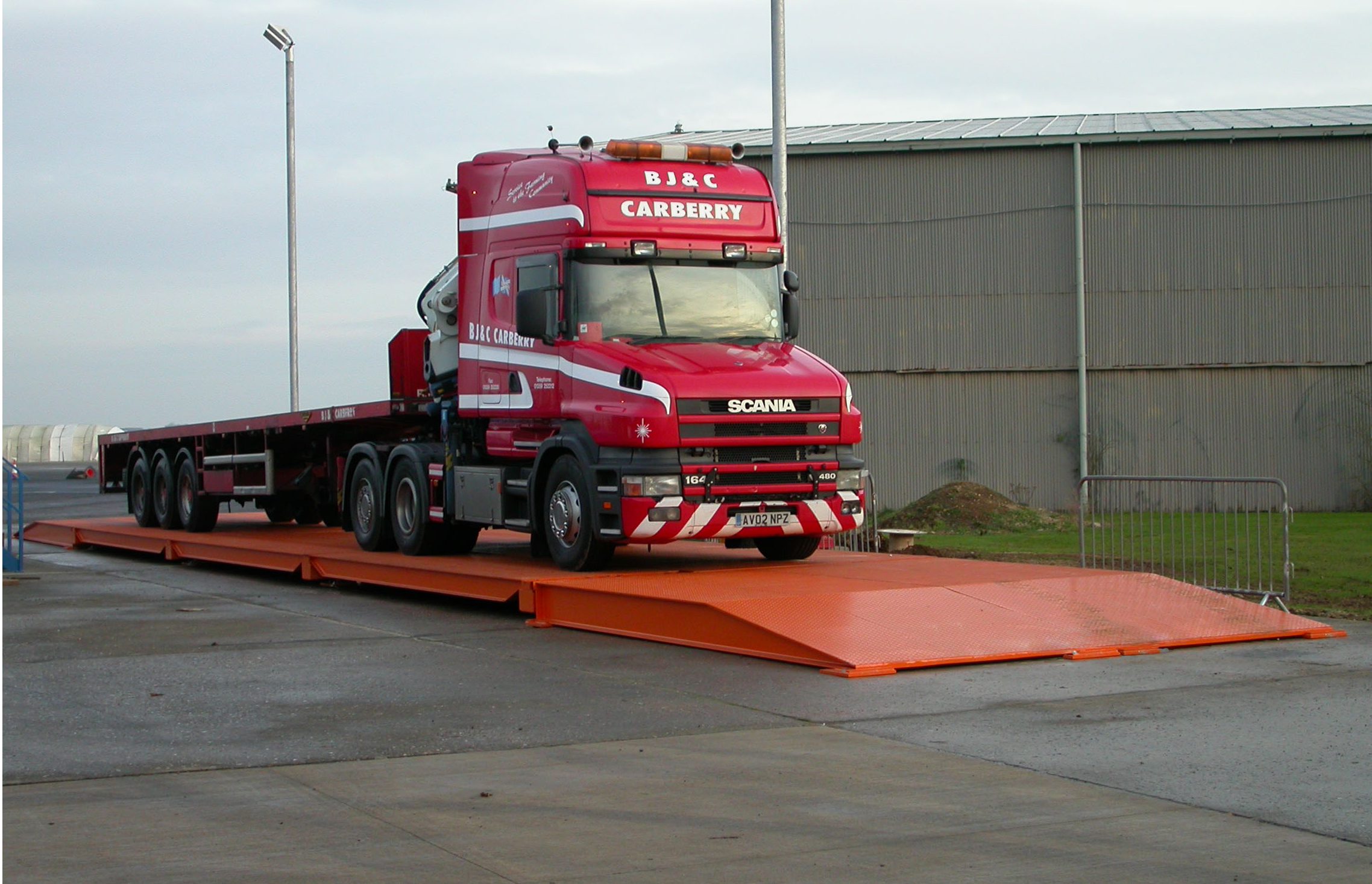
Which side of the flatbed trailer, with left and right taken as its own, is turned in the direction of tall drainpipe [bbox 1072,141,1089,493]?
left

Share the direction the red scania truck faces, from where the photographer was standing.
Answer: facing the viewer and to the right of the viewer

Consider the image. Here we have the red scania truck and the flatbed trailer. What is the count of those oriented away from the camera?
0

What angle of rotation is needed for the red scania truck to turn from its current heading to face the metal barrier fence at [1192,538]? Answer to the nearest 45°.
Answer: approximately 45° to its left

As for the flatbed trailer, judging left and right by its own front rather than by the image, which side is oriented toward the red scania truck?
front

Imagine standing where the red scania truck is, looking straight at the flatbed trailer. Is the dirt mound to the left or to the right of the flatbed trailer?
right

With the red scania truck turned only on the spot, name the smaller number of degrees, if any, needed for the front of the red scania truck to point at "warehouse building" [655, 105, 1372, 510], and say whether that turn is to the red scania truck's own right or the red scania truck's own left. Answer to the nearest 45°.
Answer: approximately 90° to the red scania truck's own left

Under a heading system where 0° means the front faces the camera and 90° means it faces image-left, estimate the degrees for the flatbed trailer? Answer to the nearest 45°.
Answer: approximately 315°

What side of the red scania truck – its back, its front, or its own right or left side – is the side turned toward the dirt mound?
left

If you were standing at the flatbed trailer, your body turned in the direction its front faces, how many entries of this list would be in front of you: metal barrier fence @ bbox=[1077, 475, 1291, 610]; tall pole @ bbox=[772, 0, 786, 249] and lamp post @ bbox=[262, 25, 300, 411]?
2
